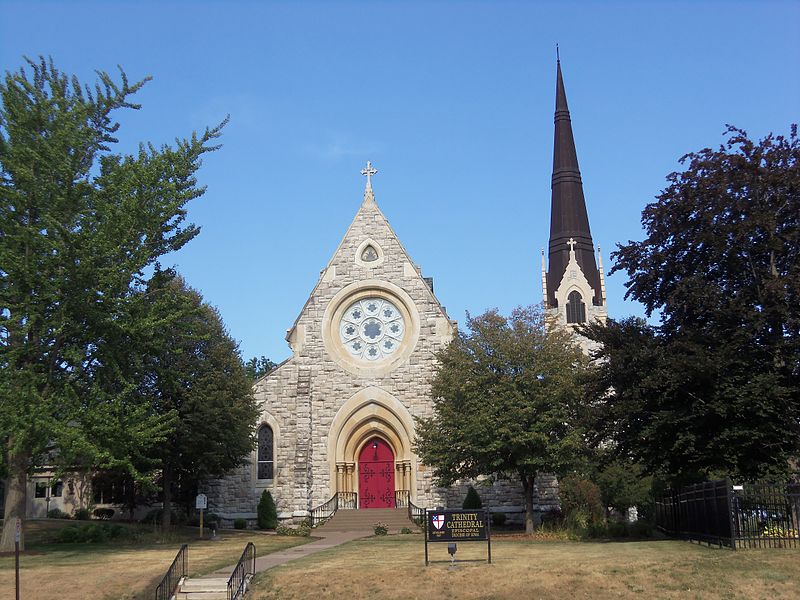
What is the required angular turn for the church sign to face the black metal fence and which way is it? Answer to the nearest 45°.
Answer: approximately 90° to its left

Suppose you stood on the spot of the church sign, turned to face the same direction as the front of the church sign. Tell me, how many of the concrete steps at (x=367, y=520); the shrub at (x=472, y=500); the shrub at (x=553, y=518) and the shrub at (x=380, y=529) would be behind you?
4

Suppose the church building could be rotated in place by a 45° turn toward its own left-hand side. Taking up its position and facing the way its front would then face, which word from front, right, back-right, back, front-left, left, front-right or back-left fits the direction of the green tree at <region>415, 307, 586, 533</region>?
front

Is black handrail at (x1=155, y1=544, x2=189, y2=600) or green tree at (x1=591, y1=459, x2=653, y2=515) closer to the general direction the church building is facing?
the black handrail

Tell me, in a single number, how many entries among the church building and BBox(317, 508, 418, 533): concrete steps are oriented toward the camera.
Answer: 2

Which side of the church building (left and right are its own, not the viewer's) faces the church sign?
front

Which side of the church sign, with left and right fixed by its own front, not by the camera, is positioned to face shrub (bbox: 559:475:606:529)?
back

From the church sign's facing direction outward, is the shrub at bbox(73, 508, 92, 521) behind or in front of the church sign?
behind

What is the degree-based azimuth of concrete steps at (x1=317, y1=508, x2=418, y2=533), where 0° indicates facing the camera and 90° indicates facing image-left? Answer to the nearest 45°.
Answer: approximately 0°

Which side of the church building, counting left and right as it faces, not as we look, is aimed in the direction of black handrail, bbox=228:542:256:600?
front
